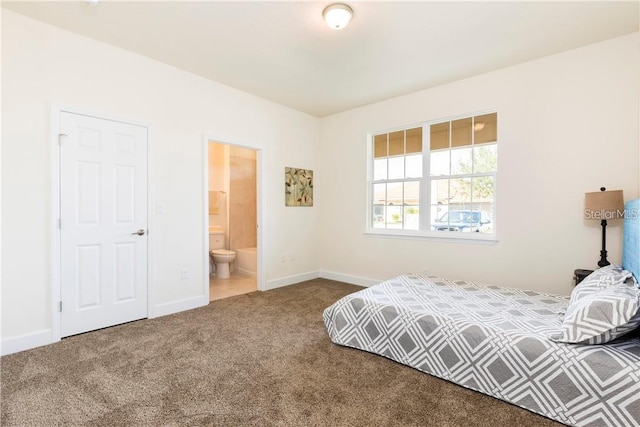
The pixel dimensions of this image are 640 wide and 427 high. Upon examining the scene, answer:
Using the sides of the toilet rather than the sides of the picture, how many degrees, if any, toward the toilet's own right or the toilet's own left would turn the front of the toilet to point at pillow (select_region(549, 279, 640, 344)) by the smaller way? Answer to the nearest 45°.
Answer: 0° — it already faces it

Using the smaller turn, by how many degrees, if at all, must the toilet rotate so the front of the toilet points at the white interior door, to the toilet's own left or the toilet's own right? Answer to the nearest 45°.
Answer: approximately 90° to the toilet's own right

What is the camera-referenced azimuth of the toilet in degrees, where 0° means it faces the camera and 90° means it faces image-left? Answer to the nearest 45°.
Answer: approximately 315°

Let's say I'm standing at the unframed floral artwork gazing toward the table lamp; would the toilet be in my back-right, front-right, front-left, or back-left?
back-right

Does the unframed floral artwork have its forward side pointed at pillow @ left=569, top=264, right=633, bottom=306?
yes

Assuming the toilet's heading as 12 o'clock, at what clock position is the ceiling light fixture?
The ceiling light fixture is roughly at 1 o'clock from the toilet.

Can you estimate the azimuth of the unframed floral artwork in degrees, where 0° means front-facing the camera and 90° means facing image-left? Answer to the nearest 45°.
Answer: approximately 315°

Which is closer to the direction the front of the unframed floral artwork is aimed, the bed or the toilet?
the bed

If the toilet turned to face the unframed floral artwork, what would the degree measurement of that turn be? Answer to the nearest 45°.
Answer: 0° — it already faces it

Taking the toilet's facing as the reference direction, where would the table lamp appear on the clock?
The table lamp is roughly at 12 o'clock from the toilet.

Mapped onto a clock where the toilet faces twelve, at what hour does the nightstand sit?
The nightstand is roughly at 12 o'clock from the toilet.
